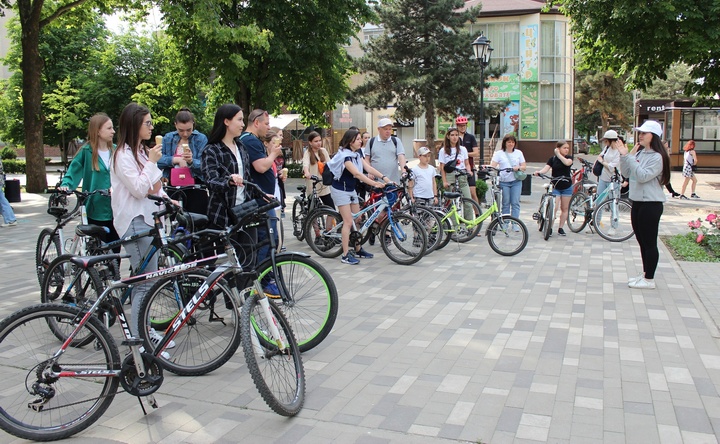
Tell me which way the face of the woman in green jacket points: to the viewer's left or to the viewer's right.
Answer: to the viewer's right

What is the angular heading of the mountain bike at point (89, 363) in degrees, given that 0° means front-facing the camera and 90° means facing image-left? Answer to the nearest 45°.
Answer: approximately 270°

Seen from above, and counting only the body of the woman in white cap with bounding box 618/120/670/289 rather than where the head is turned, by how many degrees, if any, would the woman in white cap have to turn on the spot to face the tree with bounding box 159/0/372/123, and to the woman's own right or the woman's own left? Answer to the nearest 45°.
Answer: approximately 45° to the woman's own right

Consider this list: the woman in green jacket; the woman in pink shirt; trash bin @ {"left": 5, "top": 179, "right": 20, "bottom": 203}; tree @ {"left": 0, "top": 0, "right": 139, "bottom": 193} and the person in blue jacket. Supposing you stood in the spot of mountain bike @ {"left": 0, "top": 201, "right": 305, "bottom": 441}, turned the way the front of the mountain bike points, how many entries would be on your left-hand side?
5

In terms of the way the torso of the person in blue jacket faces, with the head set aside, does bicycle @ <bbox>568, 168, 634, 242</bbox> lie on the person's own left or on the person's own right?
on the person's own left

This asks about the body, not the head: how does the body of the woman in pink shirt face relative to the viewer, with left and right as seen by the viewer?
facing to the right of the viewer

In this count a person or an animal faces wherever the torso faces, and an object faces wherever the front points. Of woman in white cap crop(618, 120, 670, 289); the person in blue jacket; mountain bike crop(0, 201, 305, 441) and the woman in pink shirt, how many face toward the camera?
1

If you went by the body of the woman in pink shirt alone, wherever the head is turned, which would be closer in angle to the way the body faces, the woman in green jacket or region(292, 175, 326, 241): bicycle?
the bicycle

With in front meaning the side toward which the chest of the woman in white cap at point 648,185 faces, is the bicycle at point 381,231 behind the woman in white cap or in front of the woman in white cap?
in front

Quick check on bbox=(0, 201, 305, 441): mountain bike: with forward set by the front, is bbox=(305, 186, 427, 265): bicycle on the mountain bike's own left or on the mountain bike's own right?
on the mountain bike's own left

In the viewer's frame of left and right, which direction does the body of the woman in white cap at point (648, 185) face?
facing to the left of the viewer

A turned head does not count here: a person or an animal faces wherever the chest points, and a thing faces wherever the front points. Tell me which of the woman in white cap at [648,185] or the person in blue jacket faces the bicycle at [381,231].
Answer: the woman in white cap

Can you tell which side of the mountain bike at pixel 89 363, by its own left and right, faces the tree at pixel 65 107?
left

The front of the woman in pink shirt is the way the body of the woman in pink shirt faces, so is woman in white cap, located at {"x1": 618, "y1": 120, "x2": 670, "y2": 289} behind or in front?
in front

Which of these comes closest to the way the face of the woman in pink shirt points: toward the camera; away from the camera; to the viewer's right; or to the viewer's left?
to the viewer's right
